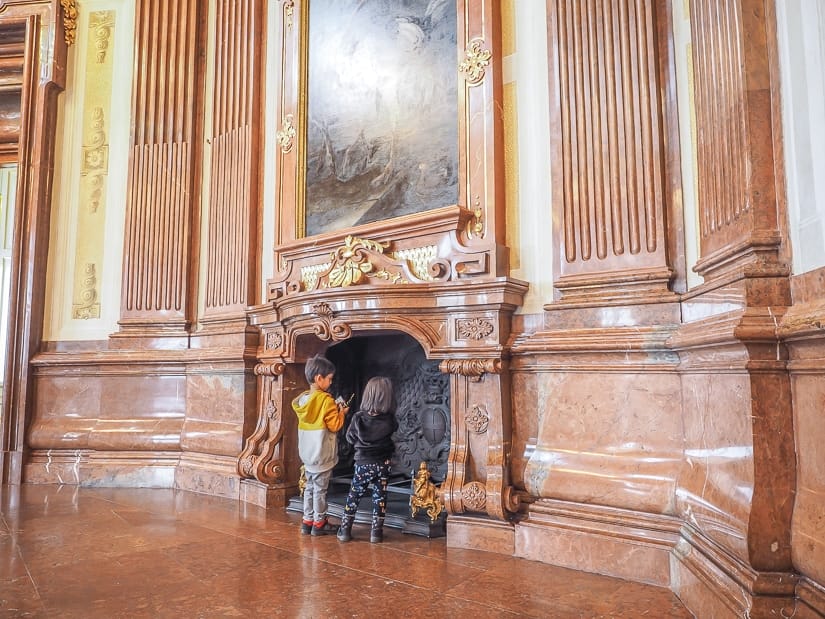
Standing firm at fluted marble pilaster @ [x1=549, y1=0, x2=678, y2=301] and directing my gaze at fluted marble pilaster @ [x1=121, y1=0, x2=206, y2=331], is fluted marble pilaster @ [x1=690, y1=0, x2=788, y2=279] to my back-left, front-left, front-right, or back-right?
back-left

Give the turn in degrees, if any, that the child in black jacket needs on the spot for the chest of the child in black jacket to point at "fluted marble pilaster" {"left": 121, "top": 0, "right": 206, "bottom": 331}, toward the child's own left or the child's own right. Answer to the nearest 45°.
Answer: approximately 45° to the child's own left

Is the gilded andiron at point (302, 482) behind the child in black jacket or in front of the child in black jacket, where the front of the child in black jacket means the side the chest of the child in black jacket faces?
in front

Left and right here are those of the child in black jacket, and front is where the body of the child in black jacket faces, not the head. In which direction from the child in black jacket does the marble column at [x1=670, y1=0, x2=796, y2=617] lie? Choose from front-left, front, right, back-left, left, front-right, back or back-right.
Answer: back-right

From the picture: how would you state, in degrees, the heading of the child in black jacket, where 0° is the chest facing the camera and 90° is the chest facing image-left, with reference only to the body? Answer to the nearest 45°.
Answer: approximately 180°

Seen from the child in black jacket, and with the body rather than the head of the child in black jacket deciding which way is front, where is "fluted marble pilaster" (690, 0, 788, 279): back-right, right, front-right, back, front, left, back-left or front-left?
back-right

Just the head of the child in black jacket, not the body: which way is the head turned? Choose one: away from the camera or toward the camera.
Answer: away from the camera
